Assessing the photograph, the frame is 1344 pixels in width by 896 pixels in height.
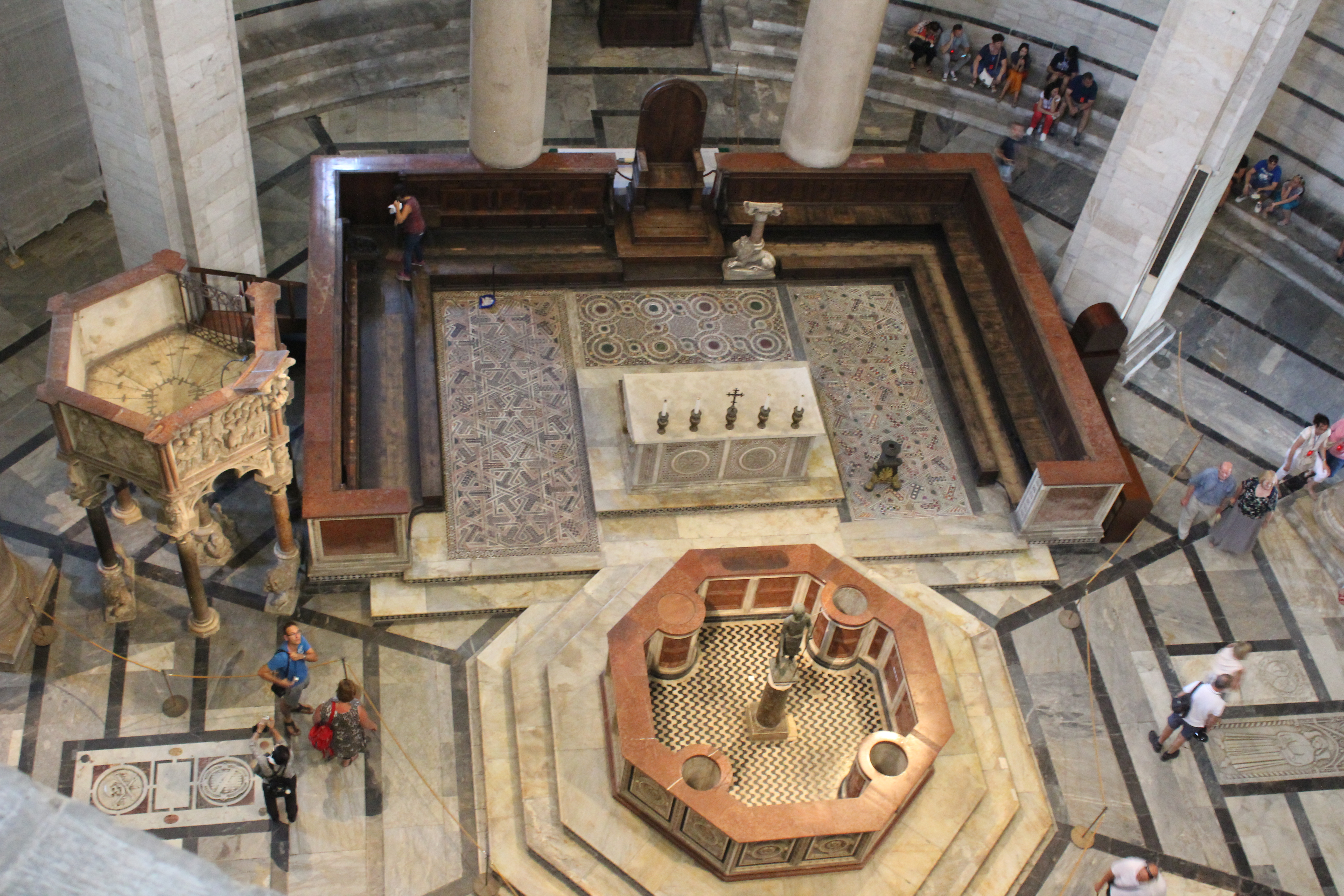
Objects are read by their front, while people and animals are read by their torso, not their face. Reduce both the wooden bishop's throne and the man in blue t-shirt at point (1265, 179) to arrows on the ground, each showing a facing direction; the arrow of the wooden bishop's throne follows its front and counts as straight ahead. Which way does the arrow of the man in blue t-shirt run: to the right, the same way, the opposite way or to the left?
to the right

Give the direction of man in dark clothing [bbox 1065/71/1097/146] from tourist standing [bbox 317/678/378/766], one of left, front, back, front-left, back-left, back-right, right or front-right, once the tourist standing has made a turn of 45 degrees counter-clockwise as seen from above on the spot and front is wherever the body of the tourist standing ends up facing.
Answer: right

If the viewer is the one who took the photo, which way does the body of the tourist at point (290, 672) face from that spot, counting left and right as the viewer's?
facing the viewer and to the right of the viewer

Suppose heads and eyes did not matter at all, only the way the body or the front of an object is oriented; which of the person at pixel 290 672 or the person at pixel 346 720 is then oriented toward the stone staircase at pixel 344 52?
the person at pixel 346 720

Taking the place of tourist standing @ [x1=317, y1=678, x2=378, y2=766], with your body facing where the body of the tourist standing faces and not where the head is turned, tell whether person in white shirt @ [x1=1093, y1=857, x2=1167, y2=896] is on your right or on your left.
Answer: on your right

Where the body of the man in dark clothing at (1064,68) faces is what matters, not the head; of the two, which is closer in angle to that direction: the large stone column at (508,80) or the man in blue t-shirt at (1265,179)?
the large stone column

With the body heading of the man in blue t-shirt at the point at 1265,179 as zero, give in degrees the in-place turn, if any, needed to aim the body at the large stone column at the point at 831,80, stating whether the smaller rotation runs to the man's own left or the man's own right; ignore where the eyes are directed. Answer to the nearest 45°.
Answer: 0° — they already face it

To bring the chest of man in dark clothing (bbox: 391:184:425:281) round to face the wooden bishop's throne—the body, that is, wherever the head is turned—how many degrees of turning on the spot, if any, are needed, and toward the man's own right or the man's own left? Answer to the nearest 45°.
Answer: approximately 180°

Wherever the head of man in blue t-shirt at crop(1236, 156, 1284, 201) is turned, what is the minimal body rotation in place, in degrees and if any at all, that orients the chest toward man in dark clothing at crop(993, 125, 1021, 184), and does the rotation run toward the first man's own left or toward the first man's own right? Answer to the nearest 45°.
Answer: approximately 45° to the first man's own right

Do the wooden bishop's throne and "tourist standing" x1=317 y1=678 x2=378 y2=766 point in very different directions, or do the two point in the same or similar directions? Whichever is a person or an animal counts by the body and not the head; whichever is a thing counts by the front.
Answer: very different directions

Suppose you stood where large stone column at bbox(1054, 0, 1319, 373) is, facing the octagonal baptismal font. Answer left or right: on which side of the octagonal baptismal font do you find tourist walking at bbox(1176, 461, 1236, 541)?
left

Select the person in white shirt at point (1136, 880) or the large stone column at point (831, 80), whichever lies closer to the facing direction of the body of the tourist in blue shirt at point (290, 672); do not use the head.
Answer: the person in white shirt

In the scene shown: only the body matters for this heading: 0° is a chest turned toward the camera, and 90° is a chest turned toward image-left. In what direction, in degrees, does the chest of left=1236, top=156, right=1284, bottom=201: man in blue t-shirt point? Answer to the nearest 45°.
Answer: approximately 45°

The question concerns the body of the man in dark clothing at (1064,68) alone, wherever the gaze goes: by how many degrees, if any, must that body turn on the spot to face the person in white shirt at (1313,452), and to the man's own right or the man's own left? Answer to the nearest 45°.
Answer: approximately 90° to the man's own left

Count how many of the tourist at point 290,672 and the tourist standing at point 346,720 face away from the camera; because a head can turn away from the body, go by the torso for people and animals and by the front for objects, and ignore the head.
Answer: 1
